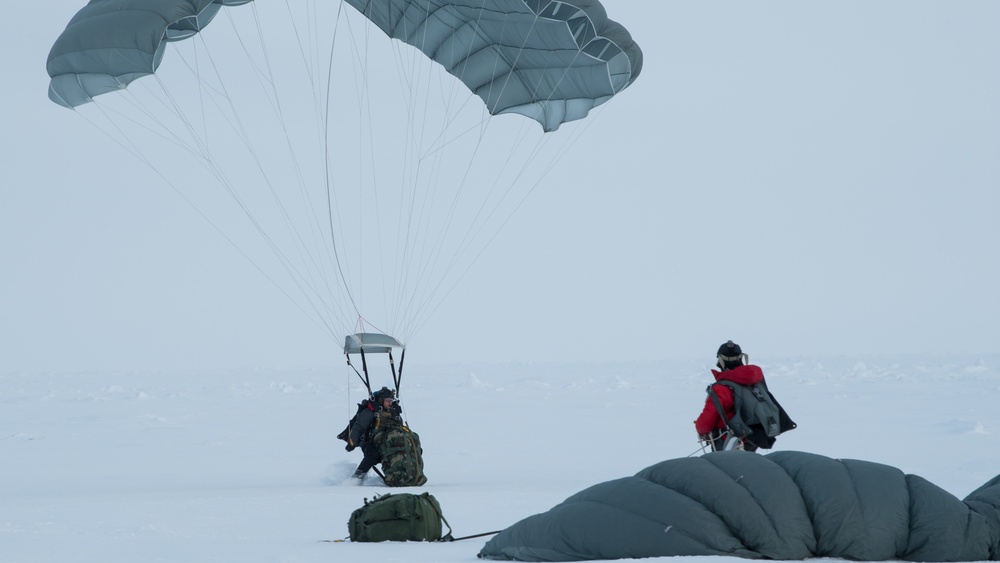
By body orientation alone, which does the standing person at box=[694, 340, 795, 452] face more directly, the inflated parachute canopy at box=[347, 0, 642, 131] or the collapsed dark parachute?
the inflated parachute canopy

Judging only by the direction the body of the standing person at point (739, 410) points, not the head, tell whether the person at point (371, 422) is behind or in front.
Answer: in front

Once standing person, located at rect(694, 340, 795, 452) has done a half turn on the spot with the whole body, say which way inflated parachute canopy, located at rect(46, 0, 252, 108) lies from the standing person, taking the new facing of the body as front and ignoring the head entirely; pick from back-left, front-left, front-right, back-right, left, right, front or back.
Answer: back-right

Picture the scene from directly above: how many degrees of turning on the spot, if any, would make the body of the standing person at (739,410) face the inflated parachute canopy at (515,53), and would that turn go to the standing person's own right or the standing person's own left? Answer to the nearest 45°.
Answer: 0° — they already face it

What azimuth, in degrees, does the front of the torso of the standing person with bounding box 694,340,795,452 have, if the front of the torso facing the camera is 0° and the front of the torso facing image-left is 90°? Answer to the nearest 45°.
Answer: approximately 135°

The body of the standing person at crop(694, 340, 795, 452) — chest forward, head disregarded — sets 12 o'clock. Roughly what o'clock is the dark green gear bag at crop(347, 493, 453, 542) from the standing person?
The dark green gear bag is roughly at 9 o'clock from the standing person.
